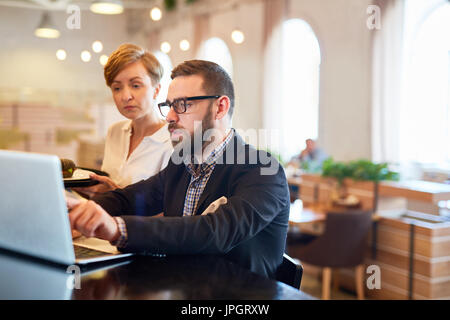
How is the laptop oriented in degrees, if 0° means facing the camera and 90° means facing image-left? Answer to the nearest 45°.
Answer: approximately 225°

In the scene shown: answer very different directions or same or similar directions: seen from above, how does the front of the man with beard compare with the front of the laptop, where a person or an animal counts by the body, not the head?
very different directions

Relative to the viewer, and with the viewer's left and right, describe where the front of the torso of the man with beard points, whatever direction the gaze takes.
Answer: facing the viewer and to the left of the viewer

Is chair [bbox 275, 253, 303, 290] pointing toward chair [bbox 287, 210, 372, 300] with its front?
no

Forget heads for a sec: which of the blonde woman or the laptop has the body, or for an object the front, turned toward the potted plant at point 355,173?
the laptop

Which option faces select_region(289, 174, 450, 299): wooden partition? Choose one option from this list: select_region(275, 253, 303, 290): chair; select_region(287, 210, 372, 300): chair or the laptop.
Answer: the laptop

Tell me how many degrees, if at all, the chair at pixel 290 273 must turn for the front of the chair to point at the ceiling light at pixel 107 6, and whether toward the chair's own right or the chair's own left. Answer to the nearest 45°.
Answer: approximately 90° to the chair's own right

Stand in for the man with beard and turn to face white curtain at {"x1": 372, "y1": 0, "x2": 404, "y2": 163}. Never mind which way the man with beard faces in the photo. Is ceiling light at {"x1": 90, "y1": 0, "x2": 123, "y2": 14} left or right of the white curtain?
left

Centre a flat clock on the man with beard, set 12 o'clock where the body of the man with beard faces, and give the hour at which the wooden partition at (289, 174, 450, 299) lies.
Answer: The wooden partition is roughly at 6 o'clock from the man with beard.

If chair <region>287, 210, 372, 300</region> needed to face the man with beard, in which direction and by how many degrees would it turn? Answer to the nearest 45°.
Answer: approximately 135° to its left

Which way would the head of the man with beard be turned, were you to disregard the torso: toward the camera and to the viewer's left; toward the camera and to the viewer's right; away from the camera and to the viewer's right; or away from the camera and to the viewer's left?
toward the camera and to the viewer's left

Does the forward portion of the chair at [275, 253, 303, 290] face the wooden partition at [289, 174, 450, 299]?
no

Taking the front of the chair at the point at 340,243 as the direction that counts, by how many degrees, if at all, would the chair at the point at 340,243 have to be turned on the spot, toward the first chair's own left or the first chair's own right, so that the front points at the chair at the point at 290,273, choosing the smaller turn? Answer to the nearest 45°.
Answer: approximately 135° to the first chair's own left

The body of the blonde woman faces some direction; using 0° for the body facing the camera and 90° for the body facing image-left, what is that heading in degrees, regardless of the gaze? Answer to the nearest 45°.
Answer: approximately 45°

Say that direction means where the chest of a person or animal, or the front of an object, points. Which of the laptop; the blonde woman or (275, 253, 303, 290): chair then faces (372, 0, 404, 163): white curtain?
the laptop

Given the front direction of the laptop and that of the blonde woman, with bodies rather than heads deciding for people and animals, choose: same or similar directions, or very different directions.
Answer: very different directions

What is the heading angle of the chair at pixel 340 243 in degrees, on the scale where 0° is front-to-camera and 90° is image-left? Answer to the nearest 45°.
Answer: approximately 135°

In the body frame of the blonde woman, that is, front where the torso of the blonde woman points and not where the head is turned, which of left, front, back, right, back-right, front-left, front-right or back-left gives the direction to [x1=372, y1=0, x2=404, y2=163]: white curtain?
back
